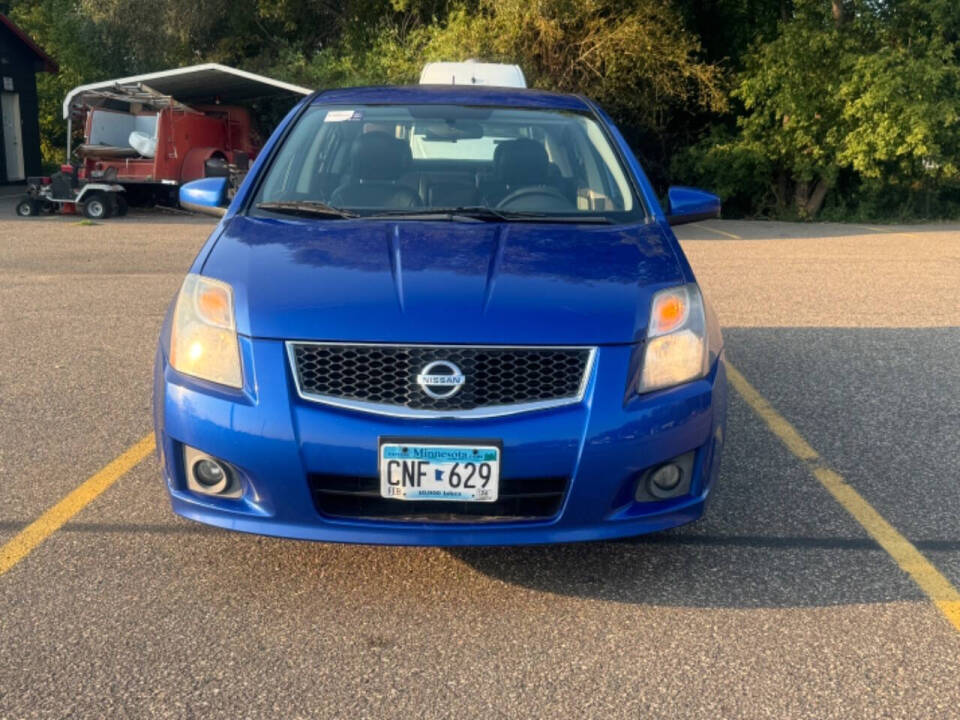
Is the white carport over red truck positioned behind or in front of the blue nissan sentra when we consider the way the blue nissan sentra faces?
behind
